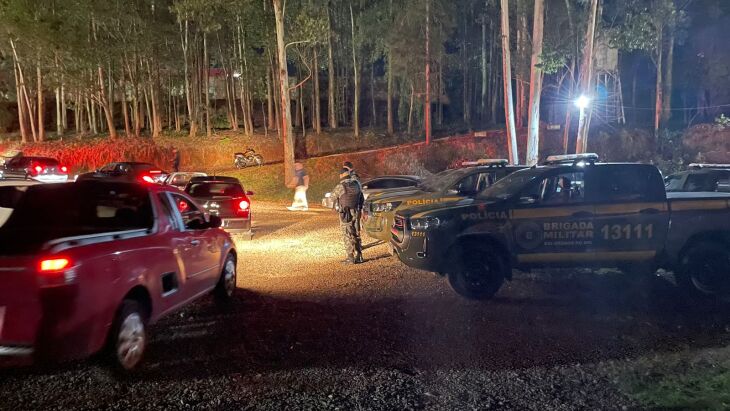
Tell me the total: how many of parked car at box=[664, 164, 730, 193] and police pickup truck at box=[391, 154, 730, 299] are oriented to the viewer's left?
2

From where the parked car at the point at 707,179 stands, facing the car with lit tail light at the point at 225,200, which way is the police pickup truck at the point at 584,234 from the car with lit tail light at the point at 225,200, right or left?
left

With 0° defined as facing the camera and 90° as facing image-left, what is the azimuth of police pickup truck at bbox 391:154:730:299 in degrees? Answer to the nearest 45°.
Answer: approximately 90°

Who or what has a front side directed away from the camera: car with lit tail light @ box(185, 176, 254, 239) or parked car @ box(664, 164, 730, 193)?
car with lit tail light @ box(185, 176, 254, 239)

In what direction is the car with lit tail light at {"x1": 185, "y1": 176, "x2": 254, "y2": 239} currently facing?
away from the camera

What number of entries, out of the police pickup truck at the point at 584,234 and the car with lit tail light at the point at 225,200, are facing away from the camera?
1

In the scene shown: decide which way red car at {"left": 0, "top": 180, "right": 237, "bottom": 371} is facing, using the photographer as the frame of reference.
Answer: facing away from the viewer and to the right of the viewer

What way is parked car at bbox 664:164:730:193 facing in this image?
to the viewer's left

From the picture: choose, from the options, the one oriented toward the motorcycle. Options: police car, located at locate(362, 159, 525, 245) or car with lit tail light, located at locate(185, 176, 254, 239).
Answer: the car with lit tail light

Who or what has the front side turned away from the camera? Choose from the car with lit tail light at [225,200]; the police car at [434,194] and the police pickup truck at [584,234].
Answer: the car with lit tail light
